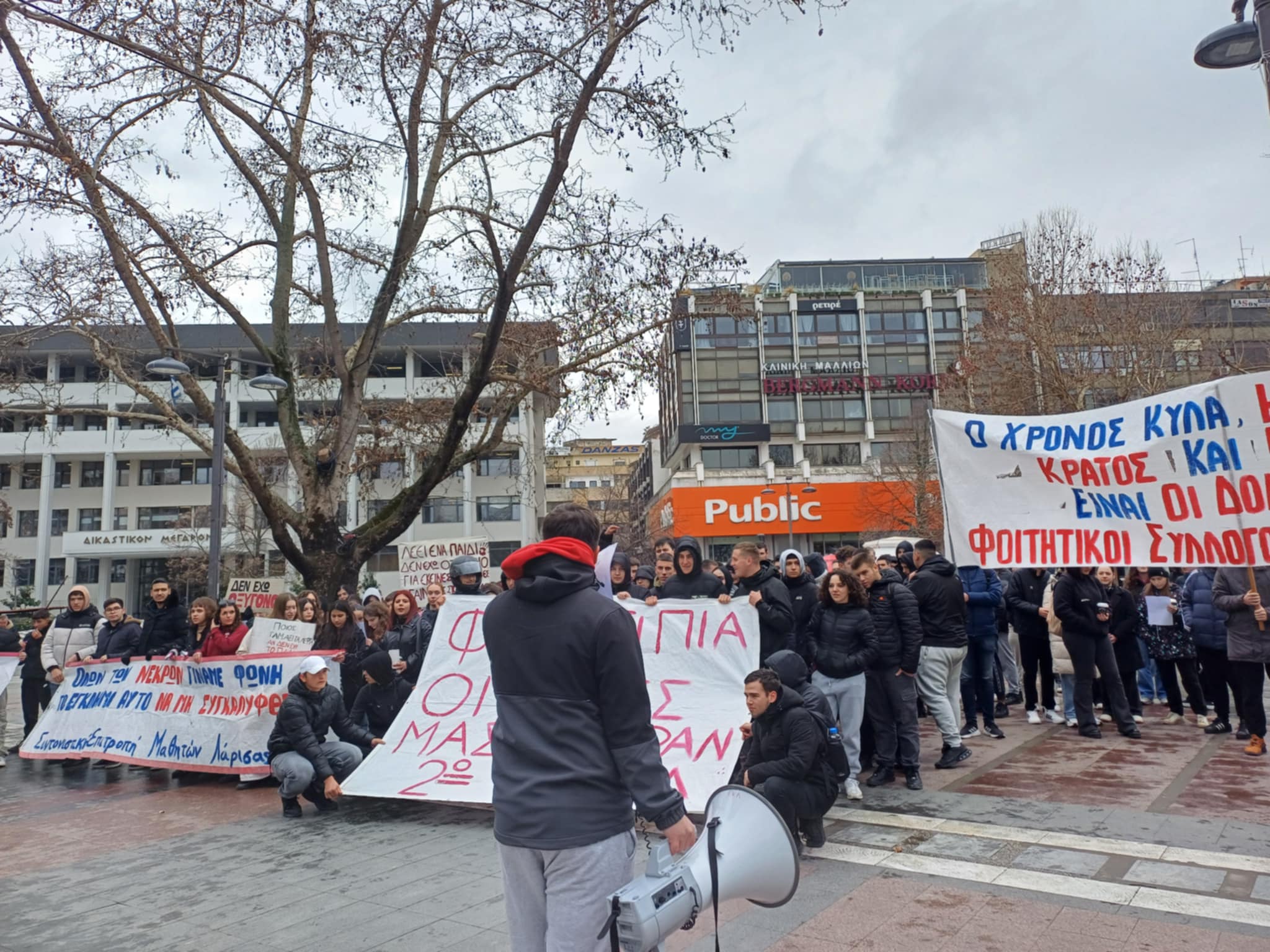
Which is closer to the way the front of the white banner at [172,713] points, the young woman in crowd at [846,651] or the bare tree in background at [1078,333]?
the young woman in crowd

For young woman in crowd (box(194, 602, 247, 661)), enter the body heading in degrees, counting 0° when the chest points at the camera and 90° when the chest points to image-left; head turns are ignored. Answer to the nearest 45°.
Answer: approximately 0°

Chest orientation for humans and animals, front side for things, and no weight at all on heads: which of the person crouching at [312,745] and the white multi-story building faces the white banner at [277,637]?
the white multi-story building

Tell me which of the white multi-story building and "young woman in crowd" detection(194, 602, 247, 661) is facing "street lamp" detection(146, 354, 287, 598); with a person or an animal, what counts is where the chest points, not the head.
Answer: the white multi-story building

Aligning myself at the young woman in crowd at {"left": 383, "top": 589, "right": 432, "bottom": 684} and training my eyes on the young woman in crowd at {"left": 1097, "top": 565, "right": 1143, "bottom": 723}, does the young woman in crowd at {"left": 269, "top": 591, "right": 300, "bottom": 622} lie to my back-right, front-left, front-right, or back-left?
back-left

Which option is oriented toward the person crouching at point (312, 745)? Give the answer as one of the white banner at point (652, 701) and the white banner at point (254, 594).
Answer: the white banner at point (254, 594)
